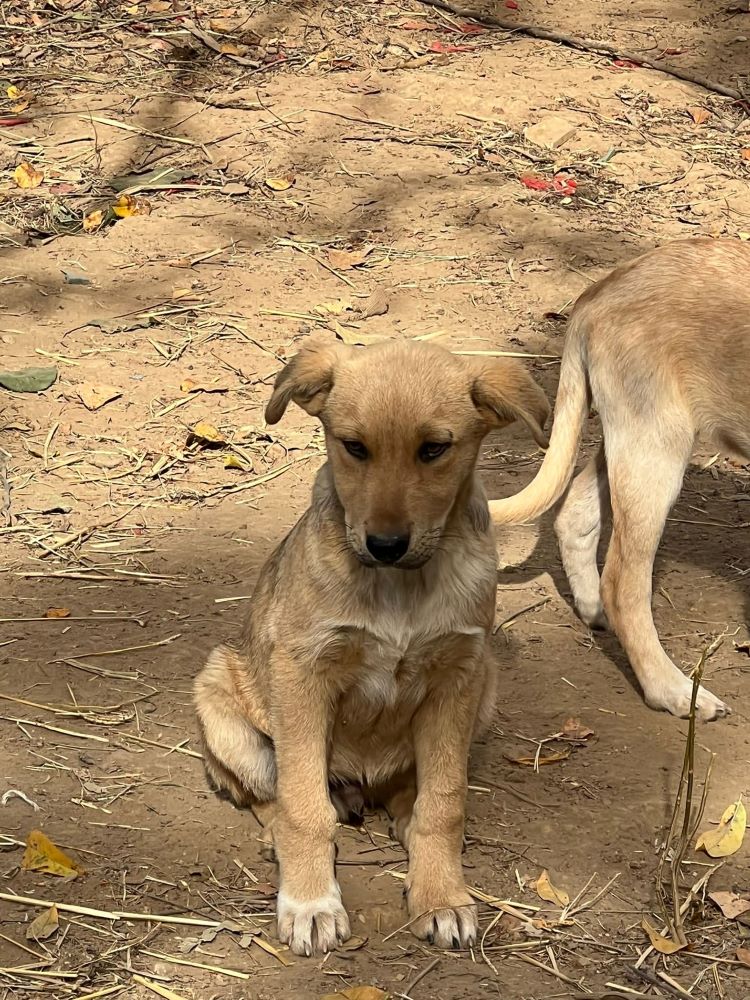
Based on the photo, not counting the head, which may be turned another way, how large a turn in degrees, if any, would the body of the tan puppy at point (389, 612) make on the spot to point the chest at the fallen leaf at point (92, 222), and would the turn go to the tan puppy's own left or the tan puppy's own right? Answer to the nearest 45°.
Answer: approximately 180°

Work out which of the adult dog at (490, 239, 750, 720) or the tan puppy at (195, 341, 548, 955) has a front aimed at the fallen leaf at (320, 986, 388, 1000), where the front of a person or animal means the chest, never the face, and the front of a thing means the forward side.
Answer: the tan puppy

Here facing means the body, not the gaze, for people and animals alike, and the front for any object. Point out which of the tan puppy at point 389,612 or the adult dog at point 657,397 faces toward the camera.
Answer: the tan puppy

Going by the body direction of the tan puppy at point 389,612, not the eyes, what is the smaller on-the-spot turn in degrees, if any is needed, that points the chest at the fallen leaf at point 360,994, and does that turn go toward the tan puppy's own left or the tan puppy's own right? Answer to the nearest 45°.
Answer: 0° — it already faces it

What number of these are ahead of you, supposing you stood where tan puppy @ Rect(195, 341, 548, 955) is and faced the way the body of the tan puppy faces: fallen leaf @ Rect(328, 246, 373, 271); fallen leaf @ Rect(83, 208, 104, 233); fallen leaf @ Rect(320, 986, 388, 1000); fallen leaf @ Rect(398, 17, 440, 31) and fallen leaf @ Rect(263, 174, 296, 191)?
1

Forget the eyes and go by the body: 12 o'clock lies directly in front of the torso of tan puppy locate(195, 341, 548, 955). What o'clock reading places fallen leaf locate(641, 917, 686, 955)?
The fallen leaf is roughly at 10 o'clock from the tan puppy.

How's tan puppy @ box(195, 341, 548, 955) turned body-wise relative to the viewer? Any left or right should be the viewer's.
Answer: facing the viewer
